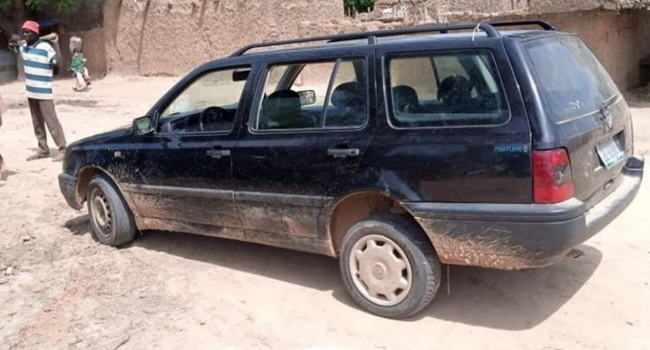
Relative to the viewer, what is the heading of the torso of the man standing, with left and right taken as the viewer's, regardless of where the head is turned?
facing the viewer and to the left of the viewer

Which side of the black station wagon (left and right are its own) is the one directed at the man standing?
front

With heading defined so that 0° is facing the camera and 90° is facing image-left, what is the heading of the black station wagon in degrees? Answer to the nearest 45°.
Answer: approximately 135°

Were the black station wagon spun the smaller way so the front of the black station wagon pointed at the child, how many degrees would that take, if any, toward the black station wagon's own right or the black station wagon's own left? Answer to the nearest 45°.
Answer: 0° — it already faces them

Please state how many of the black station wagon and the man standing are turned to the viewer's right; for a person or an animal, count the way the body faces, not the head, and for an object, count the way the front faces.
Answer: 0

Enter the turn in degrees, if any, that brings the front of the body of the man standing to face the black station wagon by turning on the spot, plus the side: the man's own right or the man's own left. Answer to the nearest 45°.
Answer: approximately 45° to the man's own left
